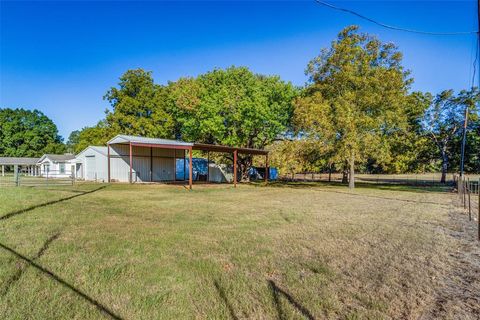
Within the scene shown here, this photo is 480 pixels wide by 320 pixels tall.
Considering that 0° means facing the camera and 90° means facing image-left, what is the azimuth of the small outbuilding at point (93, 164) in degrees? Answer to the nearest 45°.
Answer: approximately 45°

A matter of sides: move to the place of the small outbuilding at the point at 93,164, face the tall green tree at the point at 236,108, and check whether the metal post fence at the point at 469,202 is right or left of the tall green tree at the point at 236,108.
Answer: right

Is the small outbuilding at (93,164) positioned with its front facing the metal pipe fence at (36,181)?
yes

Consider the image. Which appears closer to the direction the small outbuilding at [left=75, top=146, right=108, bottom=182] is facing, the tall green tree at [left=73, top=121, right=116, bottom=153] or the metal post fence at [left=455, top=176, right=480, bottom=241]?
the metal post fence

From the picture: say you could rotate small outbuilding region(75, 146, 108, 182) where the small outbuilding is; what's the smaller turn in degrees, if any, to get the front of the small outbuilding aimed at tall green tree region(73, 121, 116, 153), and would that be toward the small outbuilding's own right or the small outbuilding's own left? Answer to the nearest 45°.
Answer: approximately 135° to the small outbuilding's own right

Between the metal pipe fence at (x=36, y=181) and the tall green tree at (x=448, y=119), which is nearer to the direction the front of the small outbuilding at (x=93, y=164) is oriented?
the metal pipe fence

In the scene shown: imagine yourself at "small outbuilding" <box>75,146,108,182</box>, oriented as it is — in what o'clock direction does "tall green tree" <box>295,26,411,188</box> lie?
The tall green tree is roughly at 9 o'clock from the small outbuilding.

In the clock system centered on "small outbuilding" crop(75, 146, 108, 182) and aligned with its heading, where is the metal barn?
The metal barn is roughly at 9 o'clock from the small outbuilding.

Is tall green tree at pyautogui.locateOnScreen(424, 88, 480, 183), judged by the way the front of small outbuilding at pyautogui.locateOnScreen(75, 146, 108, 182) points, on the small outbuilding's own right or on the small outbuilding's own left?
on the small outbuilding's own left

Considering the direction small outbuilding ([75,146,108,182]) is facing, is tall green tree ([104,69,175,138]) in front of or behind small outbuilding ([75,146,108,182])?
behind

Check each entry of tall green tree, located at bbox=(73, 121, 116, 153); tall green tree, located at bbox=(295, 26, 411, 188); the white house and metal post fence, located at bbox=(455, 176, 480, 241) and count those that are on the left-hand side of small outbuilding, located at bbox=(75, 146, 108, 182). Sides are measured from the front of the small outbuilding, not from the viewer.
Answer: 2

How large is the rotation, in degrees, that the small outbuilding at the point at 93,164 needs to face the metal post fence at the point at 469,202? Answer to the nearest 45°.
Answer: approximately 90° to its left
